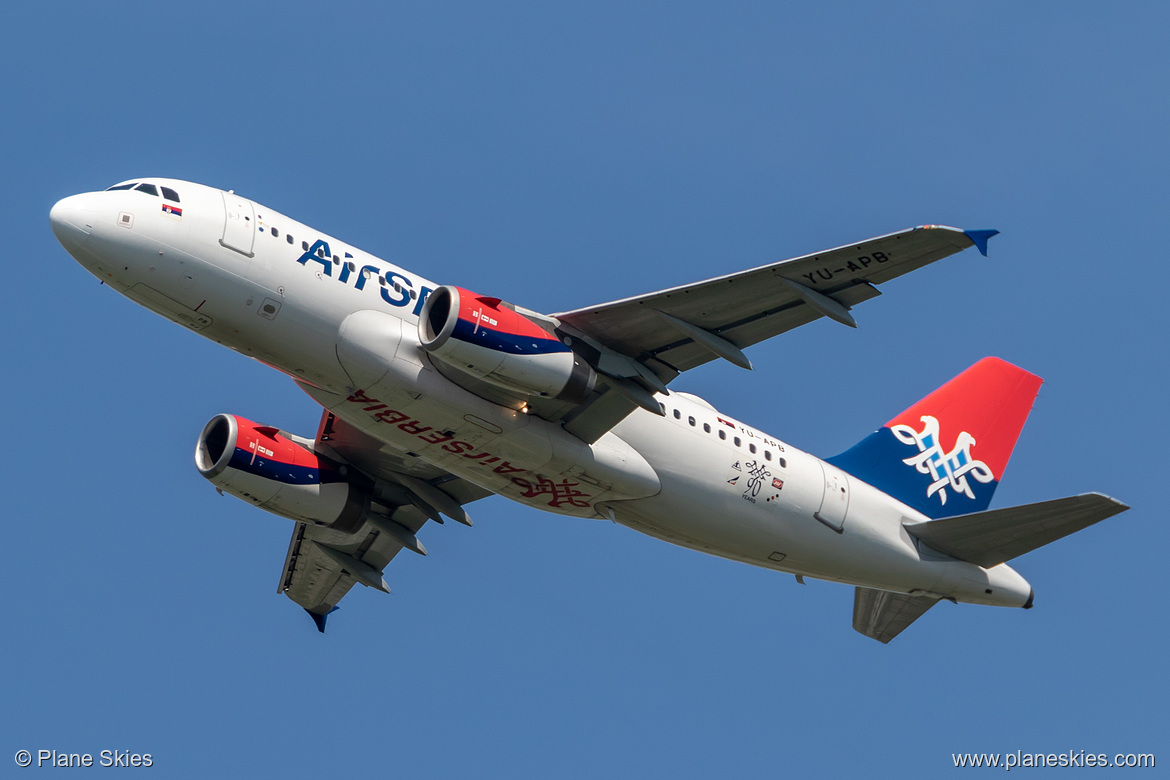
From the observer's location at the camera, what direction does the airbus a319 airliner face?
facing the viewer and to the left of the viewer
